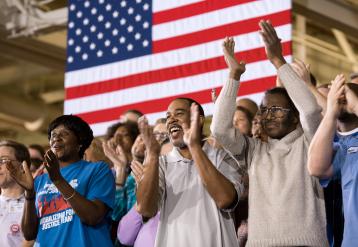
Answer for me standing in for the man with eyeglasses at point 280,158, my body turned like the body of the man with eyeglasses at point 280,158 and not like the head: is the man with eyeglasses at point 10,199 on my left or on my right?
on my right

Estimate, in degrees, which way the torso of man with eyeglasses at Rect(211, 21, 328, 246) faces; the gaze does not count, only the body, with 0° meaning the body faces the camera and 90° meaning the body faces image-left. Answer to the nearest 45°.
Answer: approximately 45°

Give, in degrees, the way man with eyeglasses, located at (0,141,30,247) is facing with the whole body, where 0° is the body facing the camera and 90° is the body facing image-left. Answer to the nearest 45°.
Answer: approximately 45°

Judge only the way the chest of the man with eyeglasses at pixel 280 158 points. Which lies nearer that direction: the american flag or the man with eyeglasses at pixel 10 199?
the man with eyeglasses

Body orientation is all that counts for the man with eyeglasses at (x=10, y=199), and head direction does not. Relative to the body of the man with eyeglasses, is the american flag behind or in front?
behind

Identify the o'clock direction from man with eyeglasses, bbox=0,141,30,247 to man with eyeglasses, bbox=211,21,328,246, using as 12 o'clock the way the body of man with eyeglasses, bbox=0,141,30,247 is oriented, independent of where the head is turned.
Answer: man with eyeglasses, bbox=211,21,328,246 is roughly at 9 o'clock from man with eyeglasses, bbox=0,141,30,247.
